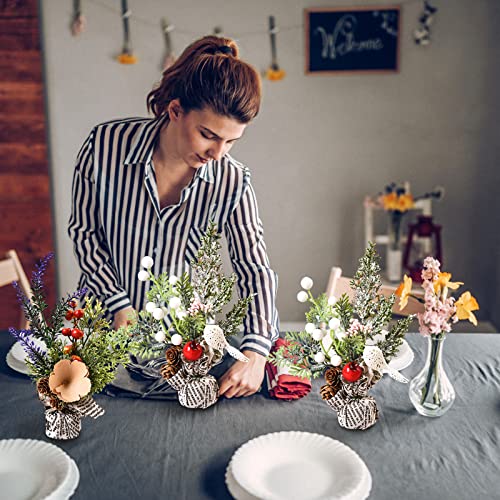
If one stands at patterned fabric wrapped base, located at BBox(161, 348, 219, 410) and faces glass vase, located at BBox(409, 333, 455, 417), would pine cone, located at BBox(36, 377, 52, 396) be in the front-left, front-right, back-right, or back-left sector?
back-right

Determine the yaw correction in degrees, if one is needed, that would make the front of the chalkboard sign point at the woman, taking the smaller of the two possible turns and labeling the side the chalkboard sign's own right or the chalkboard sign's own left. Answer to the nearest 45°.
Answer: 0° — it already faces them

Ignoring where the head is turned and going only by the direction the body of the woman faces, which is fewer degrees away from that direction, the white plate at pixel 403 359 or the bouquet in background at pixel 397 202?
the white plate

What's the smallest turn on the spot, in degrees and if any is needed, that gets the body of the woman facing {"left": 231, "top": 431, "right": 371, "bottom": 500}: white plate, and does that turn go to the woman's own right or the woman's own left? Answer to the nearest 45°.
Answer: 0° — they already face it

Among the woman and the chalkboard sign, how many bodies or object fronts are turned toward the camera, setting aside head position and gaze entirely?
2

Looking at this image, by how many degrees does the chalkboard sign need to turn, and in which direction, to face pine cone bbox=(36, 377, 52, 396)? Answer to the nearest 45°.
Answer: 0° — it already faces it

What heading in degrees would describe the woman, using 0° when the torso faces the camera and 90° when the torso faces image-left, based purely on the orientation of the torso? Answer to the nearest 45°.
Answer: approximately 0°

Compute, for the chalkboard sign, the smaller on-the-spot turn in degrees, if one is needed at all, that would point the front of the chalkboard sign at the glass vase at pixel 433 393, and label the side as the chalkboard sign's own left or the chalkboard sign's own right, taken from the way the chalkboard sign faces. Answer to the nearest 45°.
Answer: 0° — it already faces it

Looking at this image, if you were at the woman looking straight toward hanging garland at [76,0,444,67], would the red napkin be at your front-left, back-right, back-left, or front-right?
back-right
